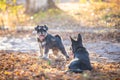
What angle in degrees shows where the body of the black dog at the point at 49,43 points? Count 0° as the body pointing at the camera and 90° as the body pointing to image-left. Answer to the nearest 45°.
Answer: approximately 45°

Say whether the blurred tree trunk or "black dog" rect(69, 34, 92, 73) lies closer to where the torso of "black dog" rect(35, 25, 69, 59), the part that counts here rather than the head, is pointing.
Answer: the black dog

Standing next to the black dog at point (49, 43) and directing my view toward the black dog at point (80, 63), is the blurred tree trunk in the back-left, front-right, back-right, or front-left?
back-left

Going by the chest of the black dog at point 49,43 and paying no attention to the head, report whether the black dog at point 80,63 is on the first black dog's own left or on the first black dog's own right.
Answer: on the first black dog's own left

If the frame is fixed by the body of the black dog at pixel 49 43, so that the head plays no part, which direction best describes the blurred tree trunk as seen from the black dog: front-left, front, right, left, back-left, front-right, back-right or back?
back-right
